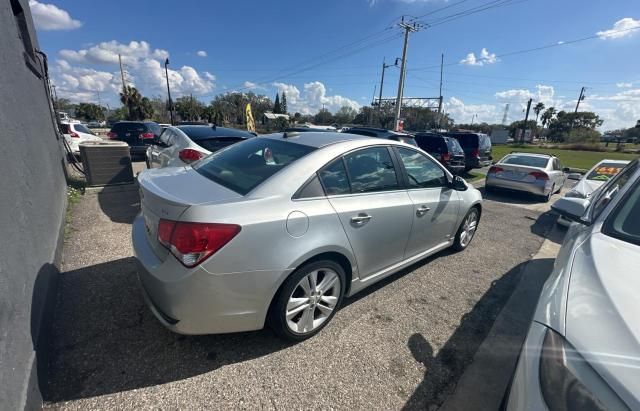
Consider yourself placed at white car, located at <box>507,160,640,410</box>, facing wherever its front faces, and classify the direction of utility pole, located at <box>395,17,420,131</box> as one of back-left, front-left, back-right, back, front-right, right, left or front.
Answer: back-right

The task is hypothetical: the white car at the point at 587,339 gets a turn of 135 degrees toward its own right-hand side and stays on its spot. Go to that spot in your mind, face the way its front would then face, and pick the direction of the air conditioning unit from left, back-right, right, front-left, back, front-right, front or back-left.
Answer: front-left

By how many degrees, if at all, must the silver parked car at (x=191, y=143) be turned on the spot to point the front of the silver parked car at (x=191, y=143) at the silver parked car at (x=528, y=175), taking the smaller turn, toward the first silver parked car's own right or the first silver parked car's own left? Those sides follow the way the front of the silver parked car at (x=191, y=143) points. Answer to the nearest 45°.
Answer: approximately 135° to the first silver parked car's own right

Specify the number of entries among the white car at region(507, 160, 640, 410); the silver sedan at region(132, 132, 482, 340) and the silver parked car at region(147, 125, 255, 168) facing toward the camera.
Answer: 1

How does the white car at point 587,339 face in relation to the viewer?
toward the camera

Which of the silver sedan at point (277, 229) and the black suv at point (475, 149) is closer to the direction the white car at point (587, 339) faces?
the silver sedan

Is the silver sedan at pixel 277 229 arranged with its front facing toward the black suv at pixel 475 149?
yes

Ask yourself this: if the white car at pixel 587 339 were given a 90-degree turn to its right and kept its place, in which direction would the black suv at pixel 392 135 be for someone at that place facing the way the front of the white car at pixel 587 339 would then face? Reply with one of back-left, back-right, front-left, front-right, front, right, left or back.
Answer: front-right

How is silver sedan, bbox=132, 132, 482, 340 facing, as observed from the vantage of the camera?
facing away from the viewer and to the right of the viewer

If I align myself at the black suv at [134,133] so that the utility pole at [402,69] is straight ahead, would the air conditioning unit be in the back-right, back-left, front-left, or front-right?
back-right

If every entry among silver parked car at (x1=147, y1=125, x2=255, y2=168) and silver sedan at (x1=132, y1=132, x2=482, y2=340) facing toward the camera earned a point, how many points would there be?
0

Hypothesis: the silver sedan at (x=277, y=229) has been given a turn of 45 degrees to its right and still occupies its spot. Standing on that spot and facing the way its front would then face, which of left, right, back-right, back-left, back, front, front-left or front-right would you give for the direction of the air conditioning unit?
back-left

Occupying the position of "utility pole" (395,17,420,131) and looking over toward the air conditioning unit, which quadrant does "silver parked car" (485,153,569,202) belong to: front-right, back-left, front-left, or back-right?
front-left

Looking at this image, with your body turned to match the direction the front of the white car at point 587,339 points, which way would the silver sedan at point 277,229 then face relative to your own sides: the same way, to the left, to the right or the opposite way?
the opposite way

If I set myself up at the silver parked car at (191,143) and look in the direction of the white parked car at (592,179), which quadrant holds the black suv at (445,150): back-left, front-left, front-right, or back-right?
front-left

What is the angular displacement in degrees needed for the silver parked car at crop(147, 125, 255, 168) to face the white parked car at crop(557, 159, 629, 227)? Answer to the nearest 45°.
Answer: approximately 135° to its right
